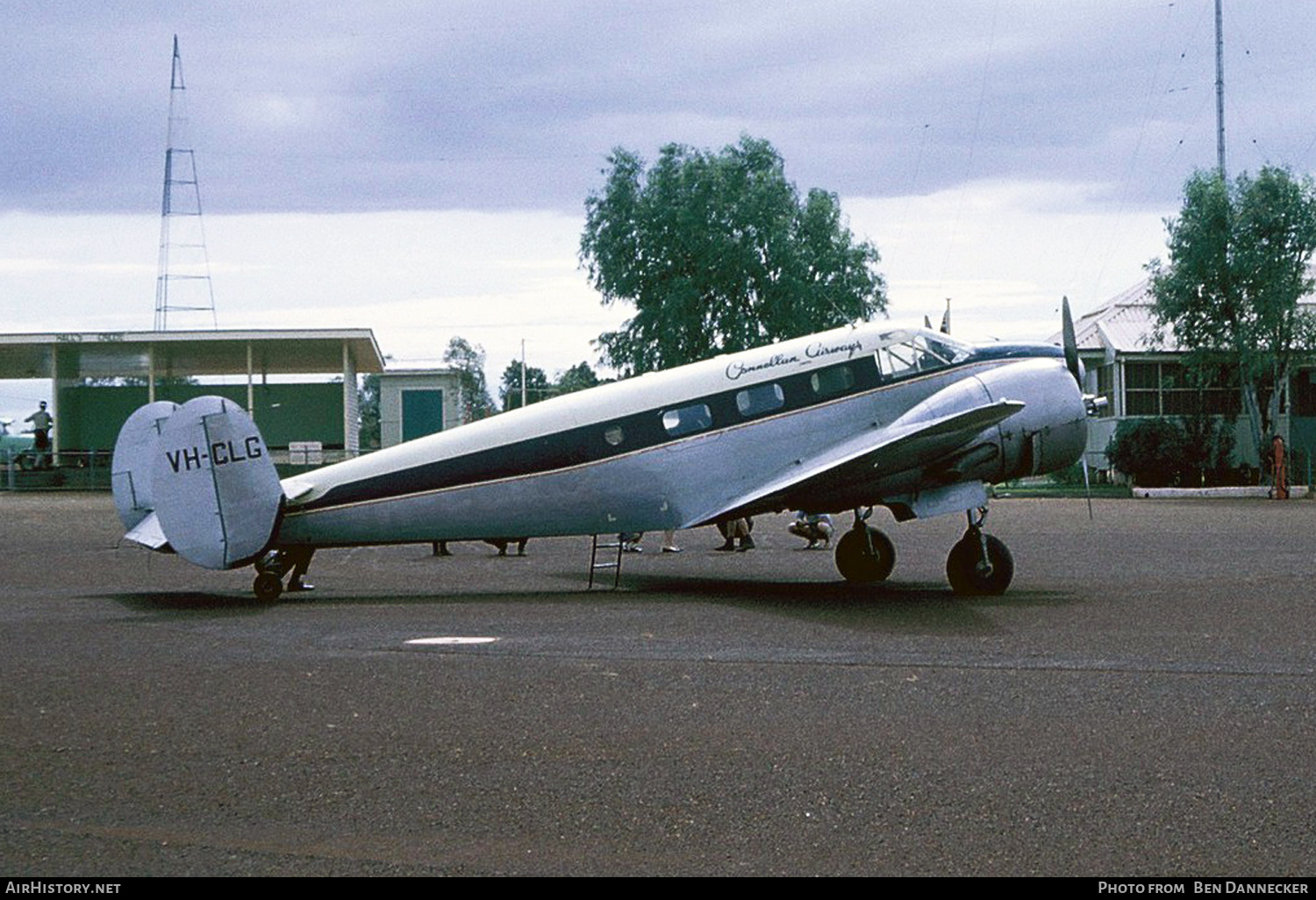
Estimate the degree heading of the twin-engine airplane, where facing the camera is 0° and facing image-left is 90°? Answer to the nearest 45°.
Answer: approximately 270°

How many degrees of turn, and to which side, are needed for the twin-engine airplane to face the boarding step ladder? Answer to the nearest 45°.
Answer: approximately 90° to its left
